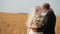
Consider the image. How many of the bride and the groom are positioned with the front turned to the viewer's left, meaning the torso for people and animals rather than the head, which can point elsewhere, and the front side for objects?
1

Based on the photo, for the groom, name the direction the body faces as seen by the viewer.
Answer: to the viewer's left

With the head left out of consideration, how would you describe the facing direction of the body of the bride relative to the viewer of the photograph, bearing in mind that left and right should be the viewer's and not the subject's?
facing to the right of the viewer

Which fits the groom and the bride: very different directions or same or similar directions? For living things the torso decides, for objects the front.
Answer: very different directions
